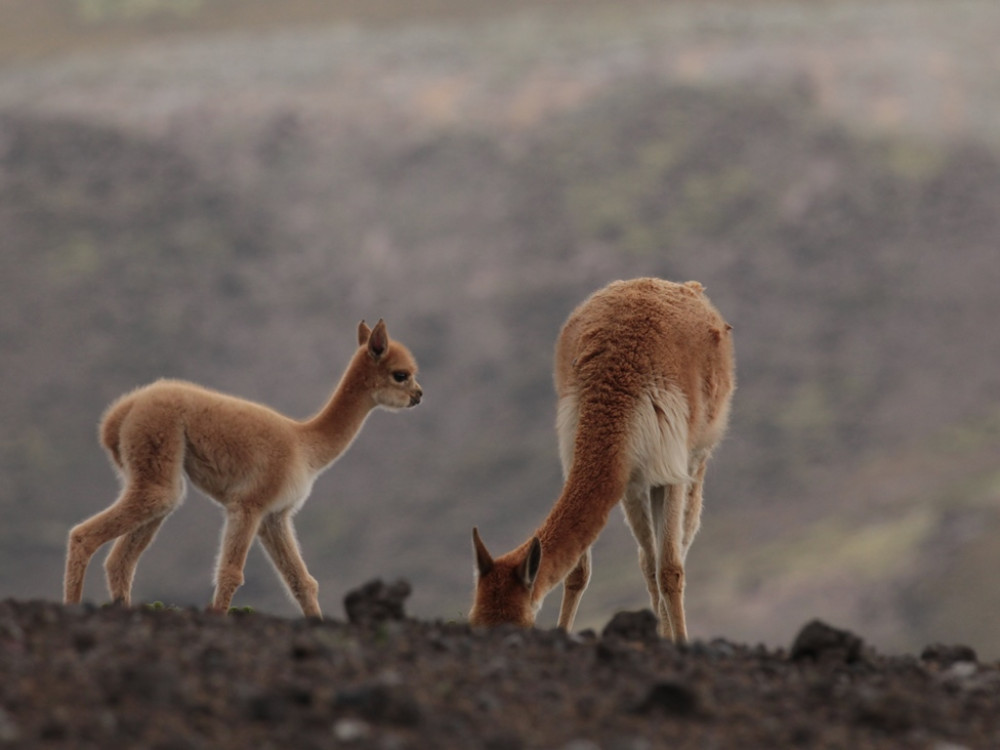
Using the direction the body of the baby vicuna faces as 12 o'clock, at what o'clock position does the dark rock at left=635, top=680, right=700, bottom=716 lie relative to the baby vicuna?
The dark rock is roughly at 2 o'clock from the baby vicuna.

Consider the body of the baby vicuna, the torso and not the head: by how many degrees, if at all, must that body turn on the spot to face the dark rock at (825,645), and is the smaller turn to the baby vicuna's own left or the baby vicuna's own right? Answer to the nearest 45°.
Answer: approximately 45° to the baby vicuna's own right

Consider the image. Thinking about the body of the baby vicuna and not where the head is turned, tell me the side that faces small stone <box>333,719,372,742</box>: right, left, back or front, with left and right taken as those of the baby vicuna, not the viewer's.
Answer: right

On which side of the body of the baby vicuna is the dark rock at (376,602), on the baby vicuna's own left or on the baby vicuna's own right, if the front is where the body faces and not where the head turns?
on the baby vicuna's own right

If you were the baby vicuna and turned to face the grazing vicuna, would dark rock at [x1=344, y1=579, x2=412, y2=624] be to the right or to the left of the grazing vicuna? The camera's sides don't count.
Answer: right

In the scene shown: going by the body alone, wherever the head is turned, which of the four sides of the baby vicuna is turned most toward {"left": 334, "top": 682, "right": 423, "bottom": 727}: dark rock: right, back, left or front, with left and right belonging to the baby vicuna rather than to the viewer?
right

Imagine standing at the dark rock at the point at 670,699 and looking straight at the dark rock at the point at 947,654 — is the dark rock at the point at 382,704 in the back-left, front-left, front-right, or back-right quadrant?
back-left

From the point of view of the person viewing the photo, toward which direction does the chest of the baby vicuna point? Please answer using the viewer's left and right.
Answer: facing to the right of the viewer

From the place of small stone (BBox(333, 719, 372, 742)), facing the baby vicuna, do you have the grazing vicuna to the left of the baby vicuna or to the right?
right

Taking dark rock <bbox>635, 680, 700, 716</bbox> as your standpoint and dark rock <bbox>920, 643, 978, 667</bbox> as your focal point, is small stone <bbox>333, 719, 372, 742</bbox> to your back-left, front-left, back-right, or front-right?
back-left
